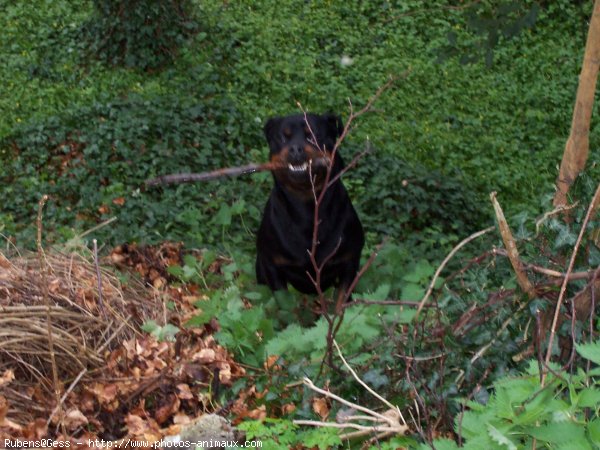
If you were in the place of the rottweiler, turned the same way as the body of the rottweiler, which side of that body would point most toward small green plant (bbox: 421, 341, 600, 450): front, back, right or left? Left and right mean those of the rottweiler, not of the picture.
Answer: front

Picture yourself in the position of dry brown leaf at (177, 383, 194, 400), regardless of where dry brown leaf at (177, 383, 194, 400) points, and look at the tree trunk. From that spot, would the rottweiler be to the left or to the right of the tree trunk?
left

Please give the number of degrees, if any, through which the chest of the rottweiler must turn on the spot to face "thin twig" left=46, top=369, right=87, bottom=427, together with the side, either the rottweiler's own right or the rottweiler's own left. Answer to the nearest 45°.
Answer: approximately 45° to the rottweiler's own right

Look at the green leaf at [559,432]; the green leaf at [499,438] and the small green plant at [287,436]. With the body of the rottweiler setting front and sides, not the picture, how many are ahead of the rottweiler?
3

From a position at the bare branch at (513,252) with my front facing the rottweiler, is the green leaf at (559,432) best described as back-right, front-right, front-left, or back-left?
back-left

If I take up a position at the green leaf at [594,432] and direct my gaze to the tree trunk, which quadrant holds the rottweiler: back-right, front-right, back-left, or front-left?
front-left

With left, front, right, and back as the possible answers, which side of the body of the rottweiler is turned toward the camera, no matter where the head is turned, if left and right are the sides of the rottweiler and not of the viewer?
front

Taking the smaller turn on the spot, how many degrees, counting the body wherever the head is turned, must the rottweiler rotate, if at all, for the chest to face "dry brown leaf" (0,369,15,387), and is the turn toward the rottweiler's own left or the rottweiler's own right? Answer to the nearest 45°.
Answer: approximately 45° to the rottweiler's own right

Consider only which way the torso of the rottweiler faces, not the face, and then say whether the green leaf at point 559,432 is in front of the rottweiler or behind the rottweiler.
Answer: in front

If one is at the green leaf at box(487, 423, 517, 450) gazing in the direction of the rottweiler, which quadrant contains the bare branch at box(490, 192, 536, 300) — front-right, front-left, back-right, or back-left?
front-right

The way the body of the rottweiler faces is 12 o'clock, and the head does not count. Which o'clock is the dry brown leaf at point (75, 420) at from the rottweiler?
The dry brown leaf is roughly at 1 o'clock from the rottweiler.

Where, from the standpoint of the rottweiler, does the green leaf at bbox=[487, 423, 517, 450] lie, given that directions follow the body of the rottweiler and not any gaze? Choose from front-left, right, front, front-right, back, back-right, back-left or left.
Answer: front

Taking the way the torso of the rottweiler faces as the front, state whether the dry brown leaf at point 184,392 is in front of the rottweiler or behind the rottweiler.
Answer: in front

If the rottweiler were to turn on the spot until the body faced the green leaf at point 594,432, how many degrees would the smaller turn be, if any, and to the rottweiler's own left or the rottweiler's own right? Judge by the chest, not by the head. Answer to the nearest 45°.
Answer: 0° — it already faces it

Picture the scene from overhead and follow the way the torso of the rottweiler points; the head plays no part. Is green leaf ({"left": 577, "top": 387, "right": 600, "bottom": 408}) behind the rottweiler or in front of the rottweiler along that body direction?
in front
